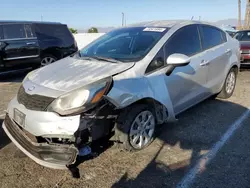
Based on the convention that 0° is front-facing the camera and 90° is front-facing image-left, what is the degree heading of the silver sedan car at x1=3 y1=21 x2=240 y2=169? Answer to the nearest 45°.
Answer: approximately 45°

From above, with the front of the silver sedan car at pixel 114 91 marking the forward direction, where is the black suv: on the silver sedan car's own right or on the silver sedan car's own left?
on the silver sedan car's own right
